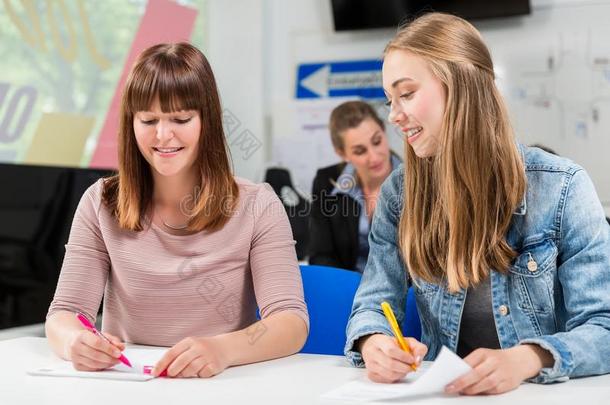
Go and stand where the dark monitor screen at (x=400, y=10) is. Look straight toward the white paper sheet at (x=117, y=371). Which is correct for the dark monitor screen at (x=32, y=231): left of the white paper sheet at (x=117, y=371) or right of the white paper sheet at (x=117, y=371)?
right

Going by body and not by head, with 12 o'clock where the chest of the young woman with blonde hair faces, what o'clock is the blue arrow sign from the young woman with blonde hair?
The blue arrow sign is roughly at 4 o'clock from the young woman with blonde hair.

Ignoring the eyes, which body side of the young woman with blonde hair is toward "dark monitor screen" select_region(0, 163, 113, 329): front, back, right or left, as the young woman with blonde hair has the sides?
right

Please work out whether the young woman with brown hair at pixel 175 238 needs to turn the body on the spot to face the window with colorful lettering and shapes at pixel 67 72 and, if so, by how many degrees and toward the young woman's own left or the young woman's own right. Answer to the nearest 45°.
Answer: approximately 180°

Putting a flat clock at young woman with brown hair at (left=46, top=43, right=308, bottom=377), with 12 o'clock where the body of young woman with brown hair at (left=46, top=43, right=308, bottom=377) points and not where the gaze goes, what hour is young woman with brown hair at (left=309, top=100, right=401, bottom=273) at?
young woman with brown hair at (left=309, top=100, right=401, bottom=273) is roughly at 7 o'clock from young woman with brown hair at (left=46, top=43, right=308, bottom=377).

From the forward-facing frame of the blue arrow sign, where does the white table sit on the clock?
The white table is roughly at 12 o'clock from the blue arrow sign.

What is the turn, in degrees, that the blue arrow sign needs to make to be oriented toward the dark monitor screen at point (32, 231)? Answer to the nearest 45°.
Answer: approximately 45° to its right

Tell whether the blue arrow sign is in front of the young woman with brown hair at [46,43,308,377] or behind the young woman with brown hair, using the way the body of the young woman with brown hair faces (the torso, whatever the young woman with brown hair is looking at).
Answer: behind
